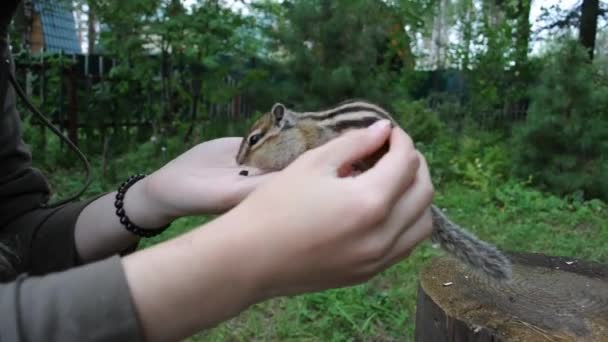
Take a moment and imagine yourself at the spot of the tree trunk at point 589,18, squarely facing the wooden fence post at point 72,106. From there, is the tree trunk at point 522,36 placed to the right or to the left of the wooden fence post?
right

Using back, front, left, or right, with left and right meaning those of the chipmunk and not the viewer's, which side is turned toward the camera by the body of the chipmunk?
left

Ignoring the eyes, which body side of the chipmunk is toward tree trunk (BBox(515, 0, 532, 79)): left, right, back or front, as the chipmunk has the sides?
right

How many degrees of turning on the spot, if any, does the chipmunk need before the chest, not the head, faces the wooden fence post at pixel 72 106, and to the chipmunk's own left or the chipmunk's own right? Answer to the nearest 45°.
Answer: approximately 45° to the chipmunk's own right

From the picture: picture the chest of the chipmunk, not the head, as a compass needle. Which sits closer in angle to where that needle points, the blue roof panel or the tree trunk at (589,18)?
the blue roof panel

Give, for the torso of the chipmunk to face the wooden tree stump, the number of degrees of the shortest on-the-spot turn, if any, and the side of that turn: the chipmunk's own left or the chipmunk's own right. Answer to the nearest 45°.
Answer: approximately 180°

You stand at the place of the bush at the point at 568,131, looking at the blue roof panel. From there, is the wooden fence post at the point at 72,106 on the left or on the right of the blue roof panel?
left

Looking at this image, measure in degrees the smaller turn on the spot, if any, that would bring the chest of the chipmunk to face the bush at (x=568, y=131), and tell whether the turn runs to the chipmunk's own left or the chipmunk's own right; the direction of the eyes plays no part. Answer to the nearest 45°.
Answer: approximately 135° to the chipmunk's own right

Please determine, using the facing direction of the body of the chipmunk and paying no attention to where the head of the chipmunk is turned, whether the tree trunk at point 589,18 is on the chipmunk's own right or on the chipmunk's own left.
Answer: on the chipmunk's own right

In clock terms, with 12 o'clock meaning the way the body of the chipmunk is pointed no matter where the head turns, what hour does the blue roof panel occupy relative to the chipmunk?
The blue roof panel is roughly at 2 o'clock from the chipmunk.
